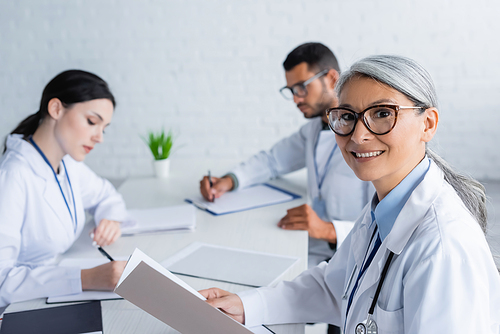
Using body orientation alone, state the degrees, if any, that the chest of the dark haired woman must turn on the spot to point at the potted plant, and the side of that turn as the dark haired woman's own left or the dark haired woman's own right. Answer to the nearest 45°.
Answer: approximately 90° to the dark haired woman's own left

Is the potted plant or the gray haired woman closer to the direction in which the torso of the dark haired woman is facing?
the gray haired woman

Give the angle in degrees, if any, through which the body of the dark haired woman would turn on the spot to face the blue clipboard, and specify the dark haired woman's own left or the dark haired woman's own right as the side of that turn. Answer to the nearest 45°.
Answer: approximately 45° to the dark haired woman's own left

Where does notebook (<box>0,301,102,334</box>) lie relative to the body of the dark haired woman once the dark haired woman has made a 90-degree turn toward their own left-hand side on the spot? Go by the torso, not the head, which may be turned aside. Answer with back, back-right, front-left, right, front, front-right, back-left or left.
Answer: back-right

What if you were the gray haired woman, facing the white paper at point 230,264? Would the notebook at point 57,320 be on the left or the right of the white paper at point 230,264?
left

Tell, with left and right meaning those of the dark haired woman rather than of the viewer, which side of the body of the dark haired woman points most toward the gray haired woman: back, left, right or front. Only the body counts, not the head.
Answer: front

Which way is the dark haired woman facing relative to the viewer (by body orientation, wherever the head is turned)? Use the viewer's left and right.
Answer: facing the viewer and to the right of the viewer

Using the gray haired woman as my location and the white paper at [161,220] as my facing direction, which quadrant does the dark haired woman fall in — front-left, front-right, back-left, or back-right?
front-left
